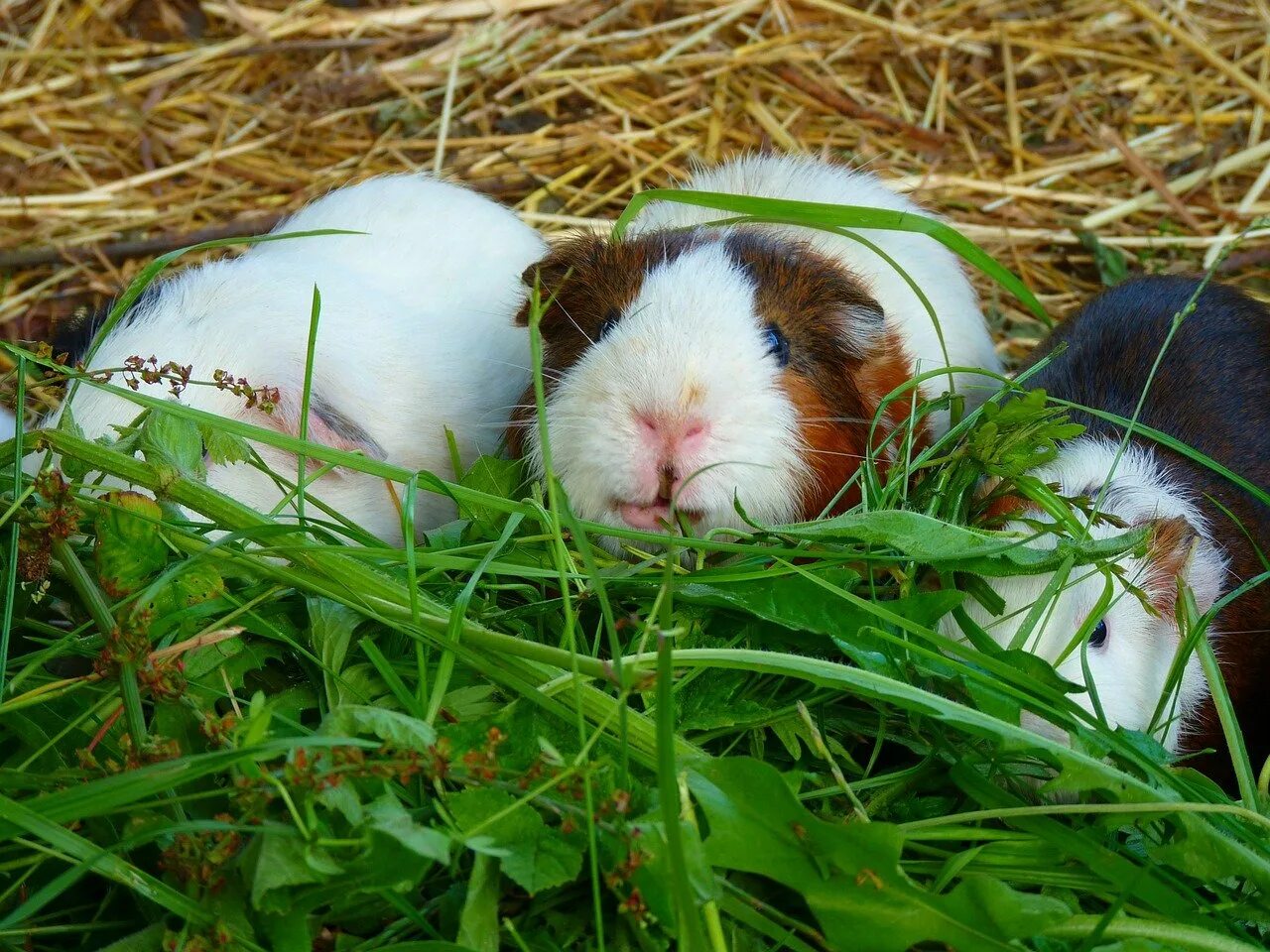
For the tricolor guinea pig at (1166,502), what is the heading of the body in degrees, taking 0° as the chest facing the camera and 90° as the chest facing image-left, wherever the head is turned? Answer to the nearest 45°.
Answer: approximately 45°

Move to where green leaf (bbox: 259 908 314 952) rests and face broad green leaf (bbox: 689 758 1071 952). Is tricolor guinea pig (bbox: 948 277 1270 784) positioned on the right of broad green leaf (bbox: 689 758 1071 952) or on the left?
left

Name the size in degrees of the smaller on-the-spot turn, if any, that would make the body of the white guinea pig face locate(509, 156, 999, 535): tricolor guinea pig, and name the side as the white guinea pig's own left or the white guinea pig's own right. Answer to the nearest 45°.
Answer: approximately 135° to the white guinea pig's own left

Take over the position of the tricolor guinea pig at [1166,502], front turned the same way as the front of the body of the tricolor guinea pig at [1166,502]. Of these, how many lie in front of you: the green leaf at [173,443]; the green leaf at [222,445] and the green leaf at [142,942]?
3
